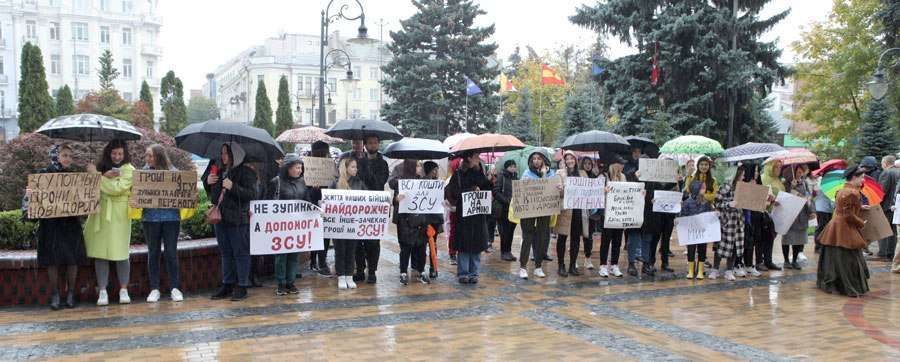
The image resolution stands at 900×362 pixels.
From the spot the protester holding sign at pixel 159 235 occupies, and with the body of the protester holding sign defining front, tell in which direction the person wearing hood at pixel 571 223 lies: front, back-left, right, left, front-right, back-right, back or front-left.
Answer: left

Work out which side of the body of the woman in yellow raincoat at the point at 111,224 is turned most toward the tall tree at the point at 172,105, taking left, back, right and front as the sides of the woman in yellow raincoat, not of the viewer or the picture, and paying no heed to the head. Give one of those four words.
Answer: back

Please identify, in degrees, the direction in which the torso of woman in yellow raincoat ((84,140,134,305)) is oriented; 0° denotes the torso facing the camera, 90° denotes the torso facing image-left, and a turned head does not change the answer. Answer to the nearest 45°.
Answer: approximately 0°

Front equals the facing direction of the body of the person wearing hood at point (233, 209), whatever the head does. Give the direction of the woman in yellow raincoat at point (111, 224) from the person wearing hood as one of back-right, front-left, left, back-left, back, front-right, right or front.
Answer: front-right

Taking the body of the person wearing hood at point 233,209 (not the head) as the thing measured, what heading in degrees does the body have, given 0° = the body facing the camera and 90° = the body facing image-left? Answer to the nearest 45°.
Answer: approximately 45°

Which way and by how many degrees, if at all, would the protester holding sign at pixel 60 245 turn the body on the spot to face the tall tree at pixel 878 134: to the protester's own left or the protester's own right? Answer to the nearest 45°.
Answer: approximately 90° to the protester's own left

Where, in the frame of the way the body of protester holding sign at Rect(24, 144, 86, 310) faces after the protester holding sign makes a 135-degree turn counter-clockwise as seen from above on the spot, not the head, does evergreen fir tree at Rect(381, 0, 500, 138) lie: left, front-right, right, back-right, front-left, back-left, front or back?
front
